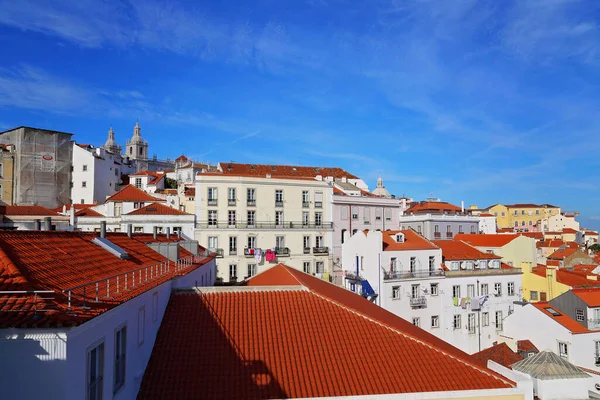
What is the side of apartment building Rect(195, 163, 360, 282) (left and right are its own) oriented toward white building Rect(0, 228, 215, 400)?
front

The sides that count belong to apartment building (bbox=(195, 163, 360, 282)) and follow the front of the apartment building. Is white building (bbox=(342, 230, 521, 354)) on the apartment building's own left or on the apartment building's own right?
on the apartment building's own left

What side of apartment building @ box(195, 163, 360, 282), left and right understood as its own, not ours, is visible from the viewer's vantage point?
front

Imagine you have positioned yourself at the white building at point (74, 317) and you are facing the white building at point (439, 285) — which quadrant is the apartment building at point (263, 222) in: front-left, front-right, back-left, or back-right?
front-left
